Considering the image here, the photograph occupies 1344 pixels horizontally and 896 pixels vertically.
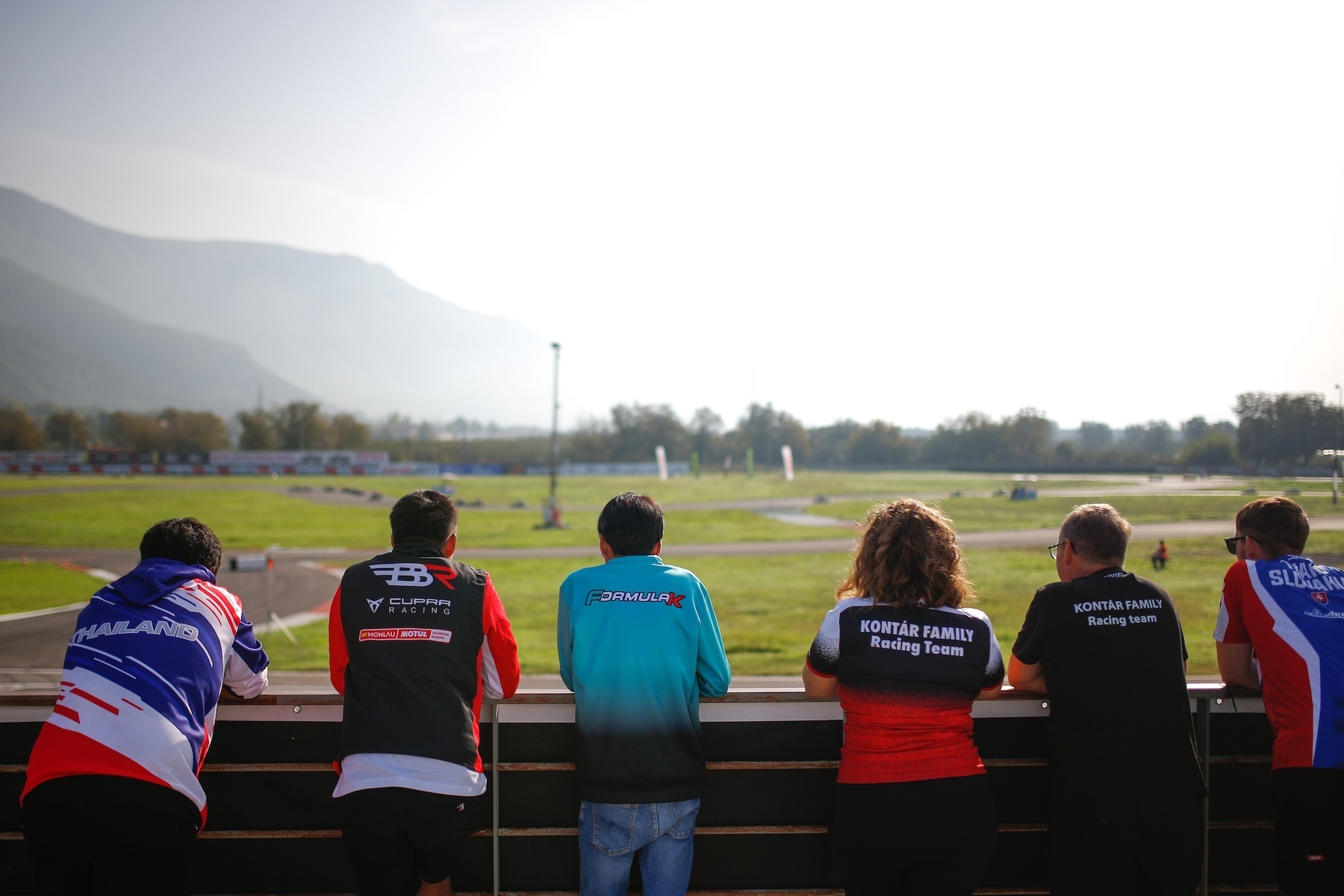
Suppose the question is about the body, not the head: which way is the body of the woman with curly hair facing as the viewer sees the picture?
away from the camera

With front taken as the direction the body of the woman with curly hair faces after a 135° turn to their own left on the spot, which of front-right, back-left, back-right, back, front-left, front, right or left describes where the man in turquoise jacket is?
front-right

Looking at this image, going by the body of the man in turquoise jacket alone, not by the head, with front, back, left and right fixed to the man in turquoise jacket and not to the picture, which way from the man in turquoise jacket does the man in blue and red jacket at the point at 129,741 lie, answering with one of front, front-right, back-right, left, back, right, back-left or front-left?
left

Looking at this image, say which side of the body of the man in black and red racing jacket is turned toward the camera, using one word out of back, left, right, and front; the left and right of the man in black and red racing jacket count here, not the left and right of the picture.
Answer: back

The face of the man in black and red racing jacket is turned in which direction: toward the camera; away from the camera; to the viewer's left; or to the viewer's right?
away from the camera

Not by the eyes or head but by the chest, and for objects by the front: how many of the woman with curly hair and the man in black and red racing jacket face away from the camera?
2

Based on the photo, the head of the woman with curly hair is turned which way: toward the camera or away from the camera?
away from the camera

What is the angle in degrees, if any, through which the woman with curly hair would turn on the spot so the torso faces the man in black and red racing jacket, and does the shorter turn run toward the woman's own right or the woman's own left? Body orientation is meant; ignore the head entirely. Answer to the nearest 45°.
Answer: approximately 90° to the woman's own left

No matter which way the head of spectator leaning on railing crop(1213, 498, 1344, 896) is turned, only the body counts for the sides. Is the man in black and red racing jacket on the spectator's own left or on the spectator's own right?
on the spectator's own left

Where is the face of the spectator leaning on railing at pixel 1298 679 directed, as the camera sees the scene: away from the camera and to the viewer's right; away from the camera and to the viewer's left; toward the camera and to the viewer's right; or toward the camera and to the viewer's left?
away from the camera and to the viewer's left

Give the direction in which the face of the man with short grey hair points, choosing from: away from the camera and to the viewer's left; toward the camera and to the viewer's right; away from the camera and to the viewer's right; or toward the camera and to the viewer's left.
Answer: away from the camera and to the viewer's left

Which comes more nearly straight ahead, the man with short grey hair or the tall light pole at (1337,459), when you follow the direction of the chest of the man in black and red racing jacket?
the tall light pole

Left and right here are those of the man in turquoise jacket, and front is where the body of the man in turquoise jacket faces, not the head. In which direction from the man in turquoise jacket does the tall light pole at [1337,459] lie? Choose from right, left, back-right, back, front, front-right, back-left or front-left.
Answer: front-right

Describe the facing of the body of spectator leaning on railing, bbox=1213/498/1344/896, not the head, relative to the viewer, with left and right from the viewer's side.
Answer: facing away from the viewer and to the left of the viewer

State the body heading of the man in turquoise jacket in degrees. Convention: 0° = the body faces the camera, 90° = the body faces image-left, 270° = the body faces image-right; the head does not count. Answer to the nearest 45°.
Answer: approximately 180°

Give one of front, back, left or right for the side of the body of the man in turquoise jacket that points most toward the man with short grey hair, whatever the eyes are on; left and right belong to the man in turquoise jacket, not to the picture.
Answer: right
